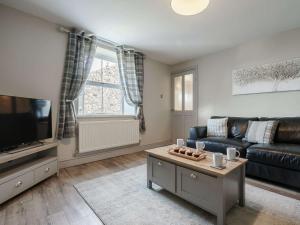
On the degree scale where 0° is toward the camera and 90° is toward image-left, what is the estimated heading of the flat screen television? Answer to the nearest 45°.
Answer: approximately 315°

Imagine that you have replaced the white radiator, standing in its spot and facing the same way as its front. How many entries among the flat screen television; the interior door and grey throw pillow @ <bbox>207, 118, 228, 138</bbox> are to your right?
1

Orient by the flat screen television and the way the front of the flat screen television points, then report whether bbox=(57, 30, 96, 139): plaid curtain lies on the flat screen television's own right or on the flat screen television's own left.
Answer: on the flat screen television's own left

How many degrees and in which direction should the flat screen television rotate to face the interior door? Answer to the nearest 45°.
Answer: approximately 45° to its left

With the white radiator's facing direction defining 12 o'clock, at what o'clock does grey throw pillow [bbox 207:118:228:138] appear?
The grey throw pillow is roughly at 11 o'clock from the white radiator.

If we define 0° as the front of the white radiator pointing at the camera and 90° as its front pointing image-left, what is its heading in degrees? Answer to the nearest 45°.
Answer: approximately 315°

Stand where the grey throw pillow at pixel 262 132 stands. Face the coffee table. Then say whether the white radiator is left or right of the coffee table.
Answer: right
